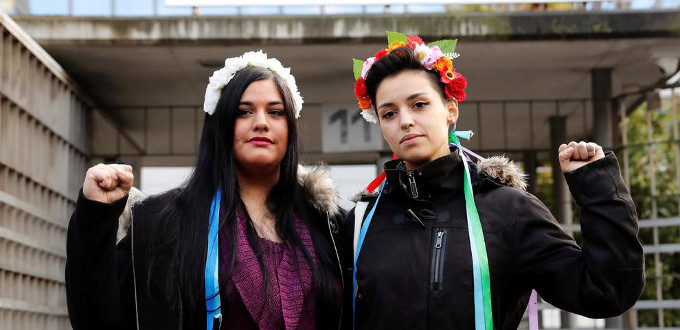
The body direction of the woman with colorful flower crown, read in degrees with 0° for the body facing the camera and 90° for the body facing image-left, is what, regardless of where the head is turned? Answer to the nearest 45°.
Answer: approximately 45°

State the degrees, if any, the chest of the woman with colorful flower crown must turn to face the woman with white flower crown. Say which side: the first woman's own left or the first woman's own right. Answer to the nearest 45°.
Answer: approximately 45° to the first woman's own right
